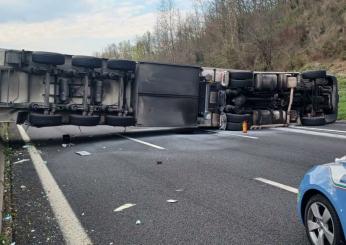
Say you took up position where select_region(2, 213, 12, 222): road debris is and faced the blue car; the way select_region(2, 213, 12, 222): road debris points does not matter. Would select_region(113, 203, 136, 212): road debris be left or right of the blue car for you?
left

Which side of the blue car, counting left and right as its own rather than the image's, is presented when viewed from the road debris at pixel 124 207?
front

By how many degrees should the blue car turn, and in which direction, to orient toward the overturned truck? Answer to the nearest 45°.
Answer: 0° — it already faces it

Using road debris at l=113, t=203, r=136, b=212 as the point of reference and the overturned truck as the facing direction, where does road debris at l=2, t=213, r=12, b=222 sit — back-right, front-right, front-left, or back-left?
back-left

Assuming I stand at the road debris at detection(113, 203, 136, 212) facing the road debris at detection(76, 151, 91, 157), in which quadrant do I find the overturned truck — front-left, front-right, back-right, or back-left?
front-right

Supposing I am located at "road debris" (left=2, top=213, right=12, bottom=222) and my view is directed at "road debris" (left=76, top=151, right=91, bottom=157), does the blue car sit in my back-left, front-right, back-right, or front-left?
back-right

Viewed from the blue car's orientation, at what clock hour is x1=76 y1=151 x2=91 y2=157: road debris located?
The road debris is roughly at 12 o'clock from the blue car.

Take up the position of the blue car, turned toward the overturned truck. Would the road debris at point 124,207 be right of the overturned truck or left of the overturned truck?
left

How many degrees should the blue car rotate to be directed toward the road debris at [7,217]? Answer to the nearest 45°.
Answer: approximately 45° to its left

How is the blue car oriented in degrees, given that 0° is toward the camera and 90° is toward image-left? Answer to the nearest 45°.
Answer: approximately 135°
